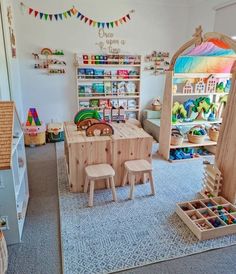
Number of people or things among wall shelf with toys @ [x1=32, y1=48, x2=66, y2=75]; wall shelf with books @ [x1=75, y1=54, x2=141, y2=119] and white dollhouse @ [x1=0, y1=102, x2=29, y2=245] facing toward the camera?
2

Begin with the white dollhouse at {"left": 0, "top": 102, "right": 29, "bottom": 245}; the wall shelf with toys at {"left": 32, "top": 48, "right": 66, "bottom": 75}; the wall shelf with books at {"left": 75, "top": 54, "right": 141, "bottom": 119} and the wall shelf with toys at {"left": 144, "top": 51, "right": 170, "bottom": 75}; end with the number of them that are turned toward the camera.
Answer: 3

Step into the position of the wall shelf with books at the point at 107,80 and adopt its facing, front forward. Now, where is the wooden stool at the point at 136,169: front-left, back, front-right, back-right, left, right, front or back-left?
front

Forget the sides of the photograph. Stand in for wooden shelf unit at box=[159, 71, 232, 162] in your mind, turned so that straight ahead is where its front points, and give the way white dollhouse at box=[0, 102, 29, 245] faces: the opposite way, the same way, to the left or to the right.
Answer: to the left

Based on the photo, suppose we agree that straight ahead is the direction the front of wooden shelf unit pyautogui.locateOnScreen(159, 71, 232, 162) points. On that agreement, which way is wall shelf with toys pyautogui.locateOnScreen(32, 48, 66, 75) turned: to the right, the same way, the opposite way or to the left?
the same way

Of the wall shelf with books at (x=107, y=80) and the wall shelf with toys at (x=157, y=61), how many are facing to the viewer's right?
0

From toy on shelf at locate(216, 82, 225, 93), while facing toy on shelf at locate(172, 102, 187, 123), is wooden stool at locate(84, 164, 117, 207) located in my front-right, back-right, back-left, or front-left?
front-left

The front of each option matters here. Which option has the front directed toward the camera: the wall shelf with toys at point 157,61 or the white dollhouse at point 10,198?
the wall shelf with toys

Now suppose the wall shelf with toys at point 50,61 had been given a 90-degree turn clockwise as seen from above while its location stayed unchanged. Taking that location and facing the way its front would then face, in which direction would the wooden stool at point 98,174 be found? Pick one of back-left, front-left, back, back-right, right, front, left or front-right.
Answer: left

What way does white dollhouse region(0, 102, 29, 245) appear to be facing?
to the viewer's right

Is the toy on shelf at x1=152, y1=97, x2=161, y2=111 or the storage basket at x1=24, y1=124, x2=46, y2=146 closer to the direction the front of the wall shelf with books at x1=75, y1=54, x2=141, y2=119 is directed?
the storage basket

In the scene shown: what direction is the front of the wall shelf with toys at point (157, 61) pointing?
toward the camera
